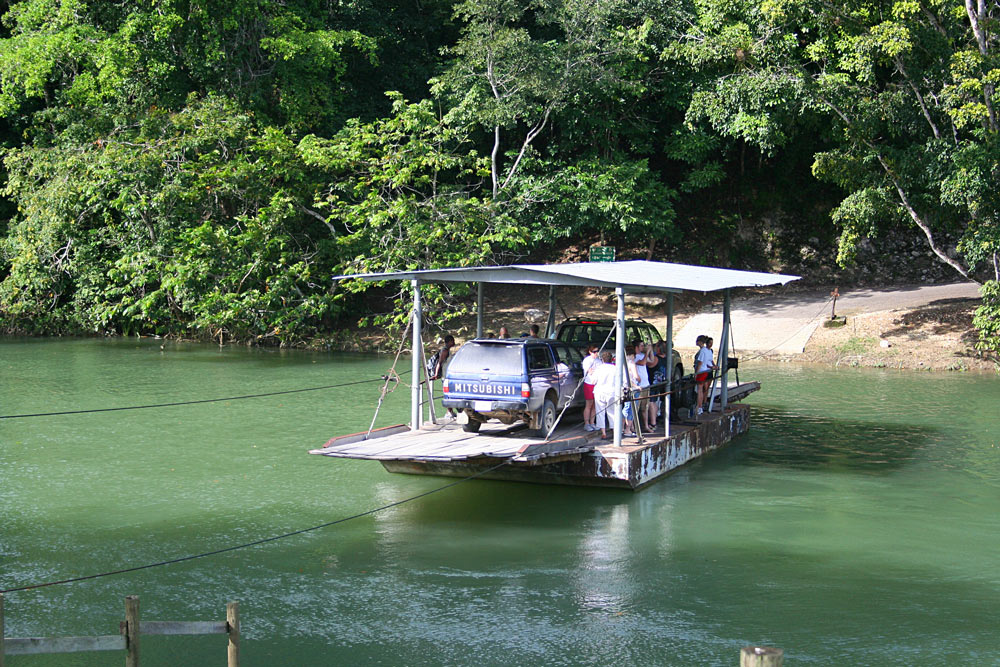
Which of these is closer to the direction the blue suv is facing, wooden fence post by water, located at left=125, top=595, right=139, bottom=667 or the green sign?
the green sign

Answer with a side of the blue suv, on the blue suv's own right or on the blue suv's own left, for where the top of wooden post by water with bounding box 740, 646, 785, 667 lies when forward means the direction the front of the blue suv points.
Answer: on the blue suv's own right

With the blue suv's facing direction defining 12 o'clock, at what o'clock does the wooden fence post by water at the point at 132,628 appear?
The wooden fence post by water is roughly at 5 o'clock from the blue suv.

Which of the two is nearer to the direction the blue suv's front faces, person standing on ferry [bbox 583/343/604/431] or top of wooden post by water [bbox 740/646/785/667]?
the person standing on ferry

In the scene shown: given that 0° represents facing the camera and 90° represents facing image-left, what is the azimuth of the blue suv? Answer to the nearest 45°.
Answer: approximately 225°
